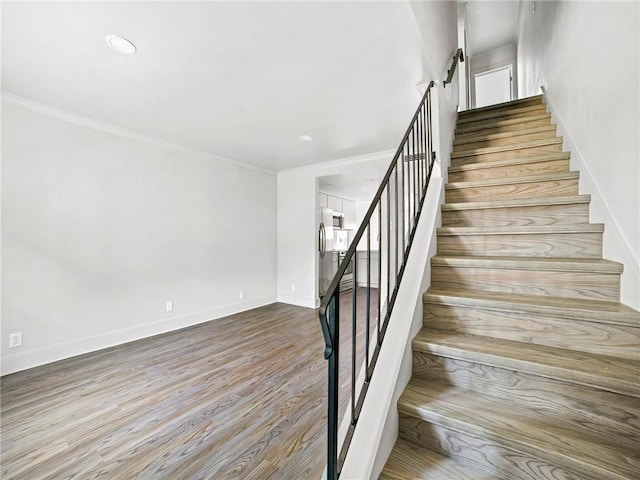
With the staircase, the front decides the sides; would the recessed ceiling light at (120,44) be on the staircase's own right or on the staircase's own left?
on the staircase's own right

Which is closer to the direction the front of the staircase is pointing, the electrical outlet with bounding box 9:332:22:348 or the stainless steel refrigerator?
the electrical outlet

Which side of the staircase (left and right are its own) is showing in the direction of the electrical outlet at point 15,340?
right

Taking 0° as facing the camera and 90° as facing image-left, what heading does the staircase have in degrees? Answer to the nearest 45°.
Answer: approximately 0°

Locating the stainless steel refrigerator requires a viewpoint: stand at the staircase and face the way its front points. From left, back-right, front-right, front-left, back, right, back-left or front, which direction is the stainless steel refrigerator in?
back-right
